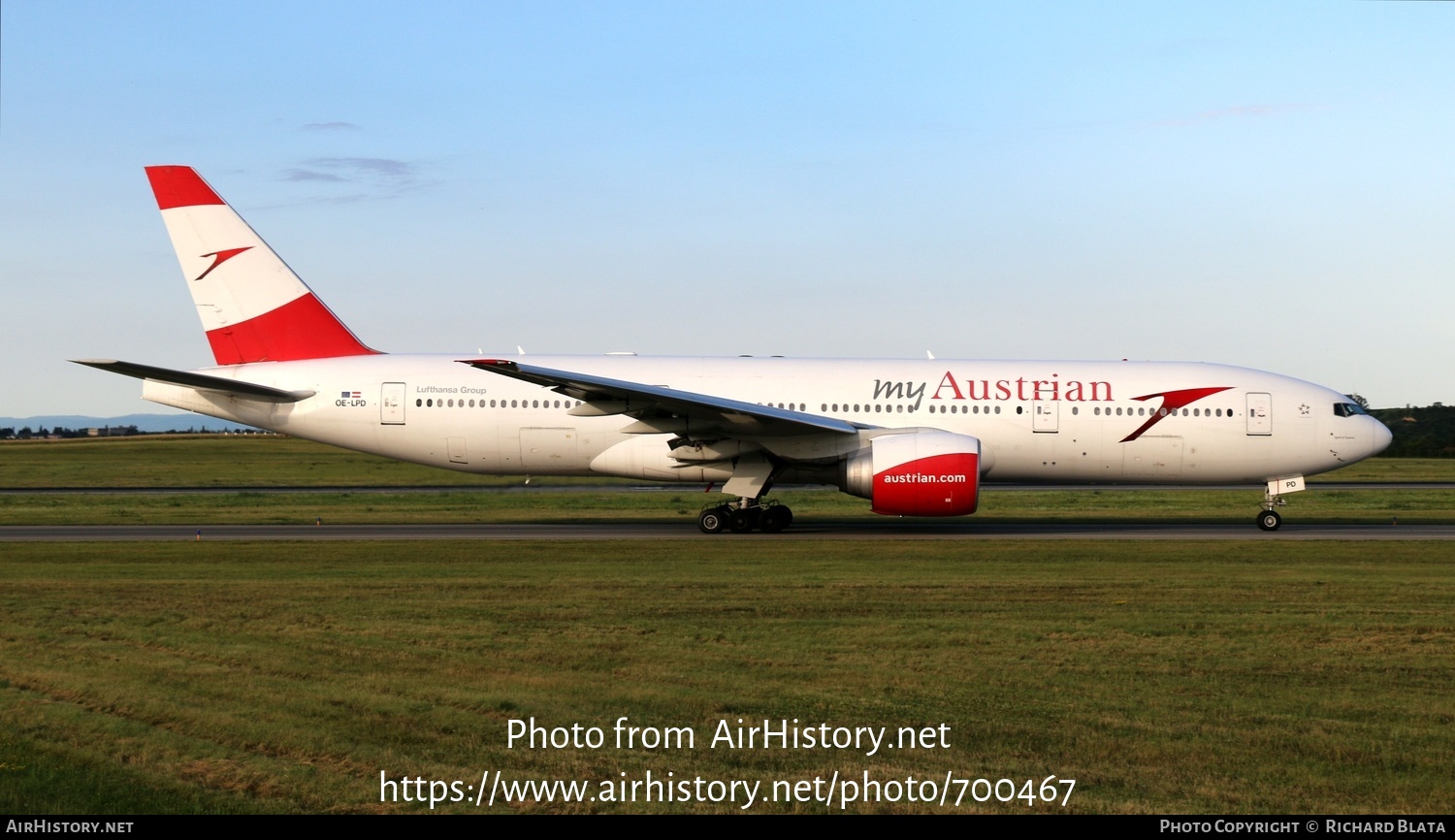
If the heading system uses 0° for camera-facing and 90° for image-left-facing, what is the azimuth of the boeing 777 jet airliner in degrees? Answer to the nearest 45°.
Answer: approximately 270°
